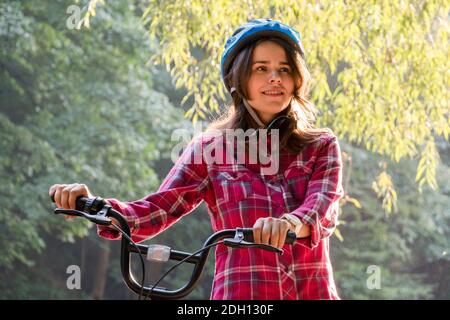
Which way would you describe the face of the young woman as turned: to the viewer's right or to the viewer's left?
to the viewer's right

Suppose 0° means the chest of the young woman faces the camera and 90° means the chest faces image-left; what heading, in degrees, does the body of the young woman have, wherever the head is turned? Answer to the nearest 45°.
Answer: approximately 0°

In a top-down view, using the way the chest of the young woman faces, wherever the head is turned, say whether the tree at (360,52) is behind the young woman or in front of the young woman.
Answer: behind
